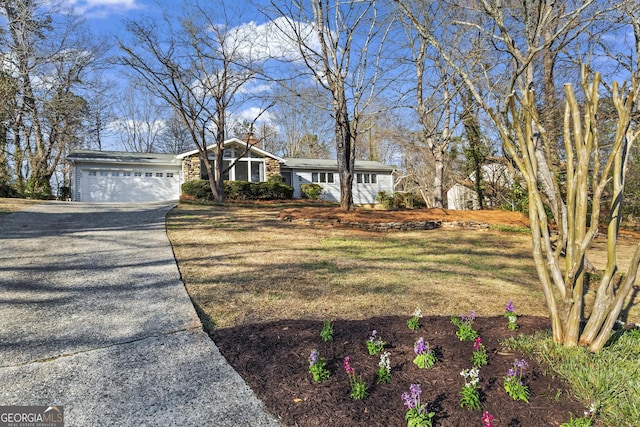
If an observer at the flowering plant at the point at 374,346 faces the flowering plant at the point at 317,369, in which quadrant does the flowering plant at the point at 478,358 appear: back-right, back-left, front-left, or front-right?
back-left

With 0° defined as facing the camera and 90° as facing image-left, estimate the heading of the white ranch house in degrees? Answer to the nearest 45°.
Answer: approximately 0°

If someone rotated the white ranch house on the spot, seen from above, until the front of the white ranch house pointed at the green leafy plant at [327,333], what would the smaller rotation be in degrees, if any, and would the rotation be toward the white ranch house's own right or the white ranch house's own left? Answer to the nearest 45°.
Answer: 0° — it already faces it

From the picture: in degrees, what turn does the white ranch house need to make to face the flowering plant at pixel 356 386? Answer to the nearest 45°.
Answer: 0° — it already faces it

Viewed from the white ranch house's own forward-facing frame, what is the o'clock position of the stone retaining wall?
The stone retaining wall is roughly at 11 o'clock from the white ranch house.

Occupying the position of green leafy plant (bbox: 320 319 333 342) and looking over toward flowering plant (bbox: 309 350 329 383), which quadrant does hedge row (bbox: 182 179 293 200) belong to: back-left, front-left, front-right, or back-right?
back-right

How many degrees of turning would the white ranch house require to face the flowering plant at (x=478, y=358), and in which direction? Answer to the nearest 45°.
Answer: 0° — it already faces it
